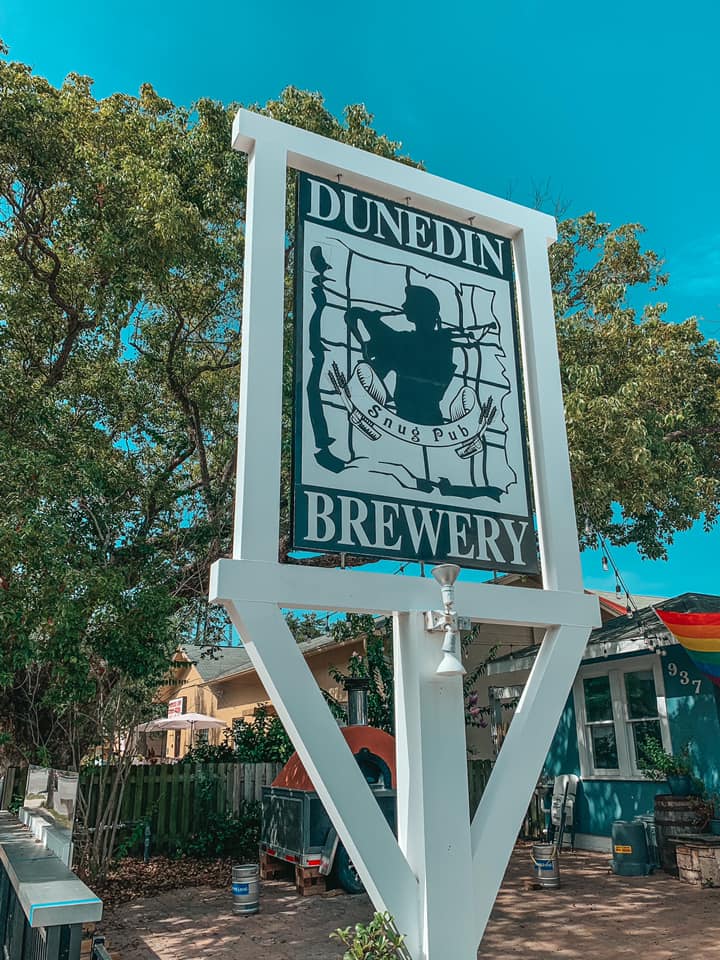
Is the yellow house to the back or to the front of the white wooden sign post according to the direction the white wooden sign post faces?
to the back

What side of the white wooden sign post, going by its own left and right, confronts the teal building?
left

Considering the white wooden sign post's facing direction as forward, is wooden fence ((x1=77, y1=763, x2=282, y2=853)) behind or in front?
behind

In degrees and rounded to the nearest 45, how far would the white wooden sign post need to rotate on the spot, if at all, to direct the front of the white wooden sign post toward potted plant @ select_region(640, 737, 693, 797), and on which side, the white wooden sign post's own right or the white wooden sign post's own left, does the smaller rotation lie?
approximately 90° to the white wooden sign post's own left

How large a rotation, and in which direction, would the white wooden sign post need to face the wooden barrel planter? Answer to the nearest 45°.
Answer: approximately 90° to its left

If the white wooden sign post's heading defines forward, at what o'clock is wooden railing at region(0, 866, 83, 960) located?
The wooden railing is roughly at 3 o'clock from the white wooden sign post.

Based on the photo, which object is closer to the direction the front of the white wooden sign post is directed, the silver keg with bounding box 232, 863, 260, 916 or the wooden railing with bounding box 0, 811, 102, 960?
the wooden railing

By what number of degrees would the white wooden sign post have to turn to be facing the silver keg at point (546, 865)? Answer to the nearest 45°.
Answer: approximately 135° to its left

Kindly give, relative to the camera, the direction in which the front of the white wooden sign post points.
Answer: facing the viewer and to the right of the viewer

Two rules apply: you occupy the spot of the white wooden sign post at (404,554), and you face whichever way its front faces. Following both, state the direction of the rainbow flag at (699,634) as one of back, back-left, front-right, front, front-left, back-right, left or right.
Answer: left

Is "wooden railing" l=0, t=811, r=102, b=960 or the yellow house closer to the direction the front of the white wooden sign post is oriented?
the wooden railing
